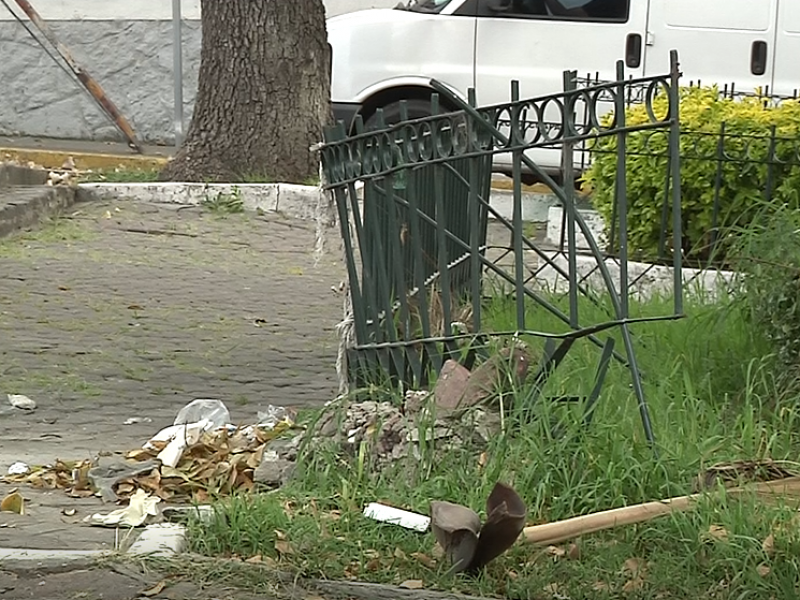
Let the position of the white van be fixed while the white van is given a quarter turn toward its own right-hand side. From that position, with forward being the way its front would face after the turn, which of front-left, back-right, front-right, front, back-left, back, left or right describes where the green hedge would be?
back

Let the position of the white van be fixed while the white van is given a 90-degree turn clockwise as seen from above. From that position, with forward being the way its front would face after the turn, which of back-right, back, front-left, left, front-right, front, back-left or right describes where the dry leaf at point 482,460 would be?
back

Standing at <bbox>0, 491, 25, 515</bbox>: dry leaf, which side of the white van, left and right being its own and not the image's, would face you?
left

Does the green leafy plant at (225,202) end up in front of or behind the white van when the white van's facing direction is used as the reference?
in front

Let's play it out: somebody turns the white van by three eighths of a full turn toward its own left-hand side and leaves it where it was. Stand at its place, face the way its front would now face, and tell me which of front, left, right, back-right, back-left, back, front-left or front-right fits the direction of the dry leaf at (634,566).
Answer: front-right

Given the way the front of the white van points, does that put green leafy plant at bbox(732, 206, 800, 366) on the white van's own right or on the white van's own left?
on the white van's own left

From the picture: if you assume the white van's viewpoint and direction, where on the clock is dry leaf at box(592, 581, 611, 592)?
The dry leaf is roughly at 9 o'clock from the white van.

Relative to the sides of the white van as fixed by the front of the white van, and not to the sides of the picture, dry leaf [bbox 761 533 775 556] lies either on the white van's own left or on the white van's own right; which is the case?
on the white van's own left

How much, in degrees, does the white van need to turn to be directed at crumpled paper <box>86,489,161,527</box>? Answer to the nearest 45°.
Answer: approximately 90° to its left

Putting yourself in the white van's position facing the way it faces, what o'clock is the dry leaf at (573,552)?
The dry leaf is roughly at 9 o'clock from the white van.

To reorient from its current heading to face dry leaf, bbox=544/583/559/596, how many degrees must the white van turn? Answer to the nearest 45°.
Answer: approximately 90° to its left

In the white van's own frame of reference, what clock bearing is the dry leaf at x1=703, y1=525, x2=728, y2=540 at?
The dry leaf is roughly at 9 o'clock from the white van.

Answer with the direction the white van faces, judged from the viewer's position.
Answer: facing to the left of the viewer

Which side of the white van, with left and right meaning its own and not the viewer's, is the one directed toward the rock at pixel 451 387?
left

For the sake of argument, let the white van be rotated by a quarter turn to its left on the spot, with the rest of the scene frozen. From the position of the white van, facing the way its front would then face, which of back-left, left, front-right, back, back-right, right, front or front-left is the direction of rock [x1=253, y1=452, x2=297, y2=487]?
front
